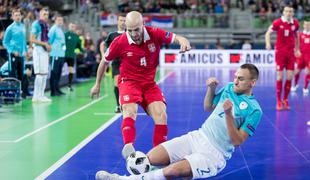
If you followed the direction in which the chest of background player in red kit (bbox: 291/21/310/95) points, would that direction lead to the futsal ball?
yes

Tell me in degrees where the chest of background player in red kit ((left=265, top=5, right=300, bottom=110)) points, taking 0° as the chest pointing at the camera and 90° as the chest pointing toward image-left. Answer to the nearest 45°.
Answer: approximately 0°

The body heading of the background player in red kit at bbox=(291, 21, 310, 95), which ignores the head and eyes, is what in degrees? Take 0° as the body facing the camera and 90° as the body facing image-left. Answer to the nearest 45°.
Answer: approximately 0°

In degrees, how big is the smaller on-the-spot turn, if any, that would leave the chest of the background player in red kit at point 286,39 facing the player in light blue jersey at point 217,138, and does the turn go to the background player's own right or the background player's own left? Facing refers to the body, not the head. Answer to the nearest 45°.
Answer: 0° — they already face them

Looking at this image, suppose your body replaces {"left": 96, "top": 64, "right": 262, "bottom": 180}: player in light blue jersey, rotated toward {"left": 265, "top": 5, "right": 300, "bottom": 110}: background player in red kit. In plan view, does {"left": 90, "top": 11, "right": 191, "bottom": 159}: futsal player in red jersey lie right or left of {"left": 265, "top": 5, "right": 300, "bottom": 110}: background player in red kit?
left

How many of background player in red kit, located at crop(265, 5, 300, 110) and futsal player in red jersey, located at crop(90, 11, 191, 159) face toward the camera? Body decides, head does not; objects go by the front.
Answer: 2

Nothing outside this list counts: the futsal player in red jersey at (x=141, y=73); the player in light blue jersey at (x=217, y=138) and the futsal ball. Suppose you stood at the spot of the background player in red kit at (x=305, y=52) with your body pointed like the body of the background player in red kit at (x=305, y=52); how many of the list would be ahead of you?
3
